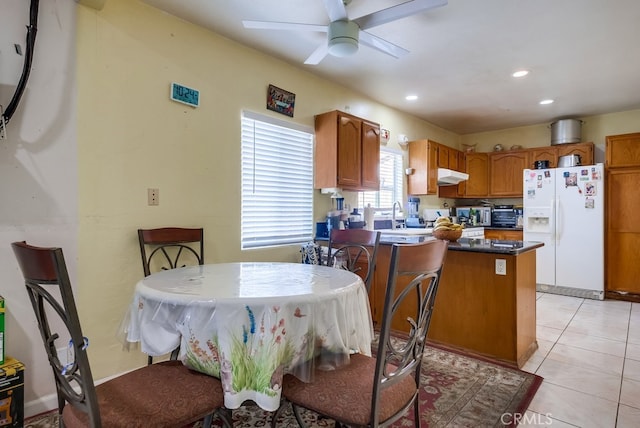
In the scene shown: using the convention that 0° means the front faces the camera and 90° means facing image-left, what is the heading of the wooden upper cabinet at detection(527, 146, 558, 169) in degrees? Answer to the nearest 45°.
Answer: approximately 0°

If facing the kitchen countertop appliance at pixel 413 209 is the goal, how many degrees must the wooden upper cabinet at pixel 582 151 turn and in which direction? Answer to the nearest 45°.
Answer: approximately 45° to its right

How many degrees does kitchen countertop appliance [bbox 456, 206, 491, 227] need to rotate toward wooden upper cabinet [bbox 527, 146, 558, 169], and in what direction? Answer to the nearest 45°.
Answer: approximately 90° to its left

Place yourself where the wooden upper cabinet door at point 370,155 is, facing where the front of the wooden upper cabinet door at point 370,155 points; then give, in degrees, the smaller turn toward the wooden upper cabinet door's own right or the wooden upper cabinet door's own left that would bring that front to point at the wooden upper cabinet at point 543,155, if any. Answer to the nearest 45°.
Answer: approximately 90° to the wooden upper cabinet door's own left
